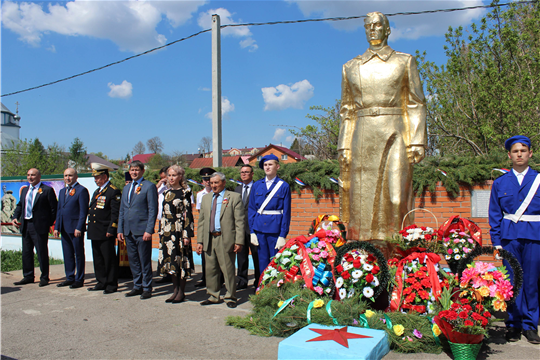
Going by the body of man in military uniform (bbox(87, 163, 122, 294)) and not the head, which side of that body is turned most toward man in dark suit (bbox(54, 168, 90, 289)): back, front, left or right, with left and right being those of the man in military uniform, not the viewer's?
right

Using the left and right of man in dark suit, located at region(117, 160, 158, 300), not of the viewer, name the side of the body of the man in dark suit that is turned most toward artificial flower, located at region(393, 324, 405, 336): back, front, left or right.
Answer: left

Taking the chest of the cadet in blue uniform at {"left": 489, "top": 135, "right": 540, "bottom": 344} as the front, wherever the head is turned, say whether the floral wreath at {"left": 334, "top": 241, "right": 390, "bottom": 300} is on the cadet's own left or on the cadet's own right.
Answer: on the cadet's own right

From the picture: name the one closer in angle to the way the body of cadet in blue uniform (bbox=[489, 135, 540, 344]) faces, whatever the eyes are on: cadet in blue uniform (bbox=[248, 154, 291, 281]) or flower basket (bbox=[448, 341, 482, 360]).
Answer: the flower basket

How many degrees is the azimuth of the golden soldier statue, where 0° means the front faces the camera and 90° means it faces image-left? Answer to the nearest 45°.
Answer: approximately 0°

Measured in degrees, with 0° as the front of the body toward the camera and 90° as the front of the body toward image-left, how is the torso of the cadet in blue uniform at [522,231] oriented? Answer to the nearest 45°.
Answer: approximately 0°

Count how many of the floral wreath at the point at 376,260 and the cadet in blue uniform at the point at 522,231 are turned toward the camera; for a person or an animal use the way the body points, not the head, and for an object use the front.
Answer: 2
